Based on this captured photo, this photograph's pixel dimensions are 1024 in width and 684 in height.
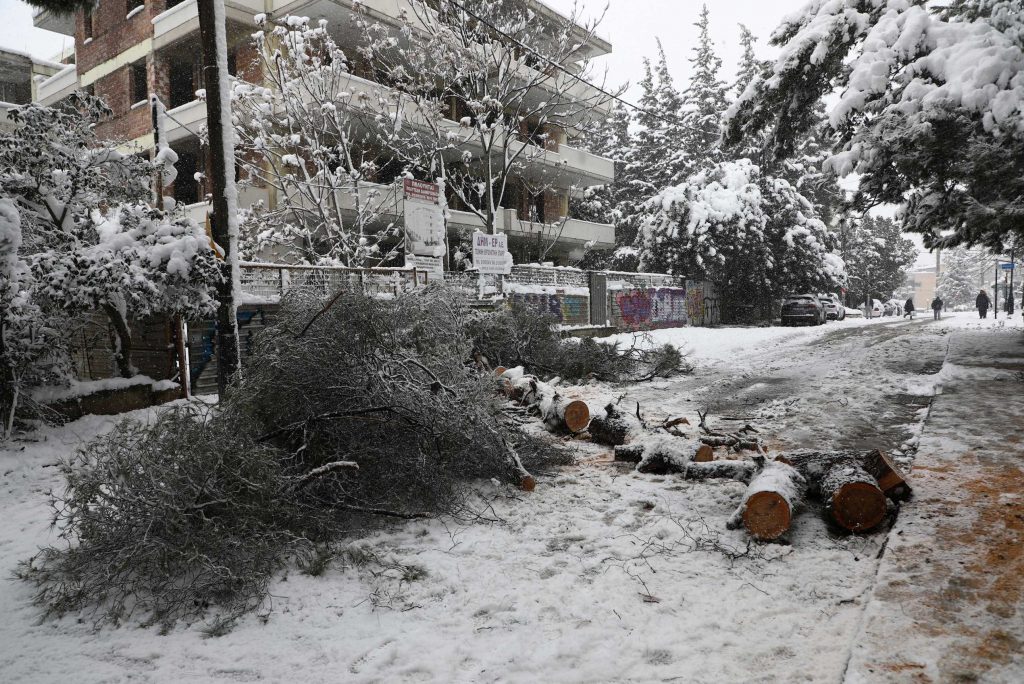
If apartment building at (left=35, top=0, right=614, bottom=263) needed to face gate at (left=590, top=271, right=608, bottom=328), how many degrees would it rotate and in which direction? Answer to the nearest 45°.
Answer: approximately 45° to its left

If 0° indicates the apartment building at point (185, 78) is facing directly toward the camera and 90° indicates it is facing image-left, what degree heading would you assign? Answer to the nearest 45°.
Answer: approximately 315°

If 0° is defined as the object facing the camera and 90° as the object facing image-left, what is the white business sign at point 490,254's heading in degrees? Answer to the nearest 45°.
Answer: approximately 0°

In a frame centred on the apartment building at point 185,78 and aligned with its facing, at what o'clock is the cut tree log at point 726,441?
The cut tree log is roughly at 1 o'clock from the apartment building.

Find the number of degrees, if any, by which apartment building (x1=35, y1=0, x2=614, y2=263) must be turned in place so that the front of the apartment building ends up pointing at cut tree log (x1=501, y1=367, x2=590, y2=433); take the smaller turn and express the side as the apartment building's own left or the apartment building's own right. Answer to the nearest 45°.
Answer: approximately 45° to the apartment building's own right

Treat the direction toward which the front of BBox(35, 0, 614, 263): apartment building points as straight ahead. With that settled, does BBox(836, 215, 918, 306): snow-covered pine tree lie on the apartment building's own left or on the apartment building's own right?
on the apartment building's own left

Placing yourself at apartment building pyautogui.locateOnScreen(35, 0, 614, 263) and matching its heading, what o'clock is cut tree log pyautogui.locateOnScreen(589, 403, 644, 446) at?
The cut tree log is roughly at 1 o'clock from the apartment building.

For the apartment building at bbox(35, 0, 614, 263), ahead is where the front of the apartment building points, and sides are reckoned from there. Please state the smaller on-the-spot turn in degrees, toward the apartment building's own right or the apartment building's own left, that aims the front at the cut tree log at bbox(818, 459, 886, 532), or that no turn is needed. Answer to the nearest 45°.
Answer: approximately 45° to the apartment building's own right

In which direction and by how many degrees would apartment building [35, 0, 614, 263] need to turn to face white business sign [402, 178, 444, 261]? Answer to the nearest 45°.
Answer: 0° — it already faces it

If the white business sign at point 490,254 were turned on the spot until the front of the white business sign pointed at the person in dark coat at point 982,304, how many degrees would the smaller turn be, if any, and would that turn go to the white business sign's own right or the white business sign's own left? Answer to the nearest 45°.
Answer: approximately 135° to the white business sign's own left
